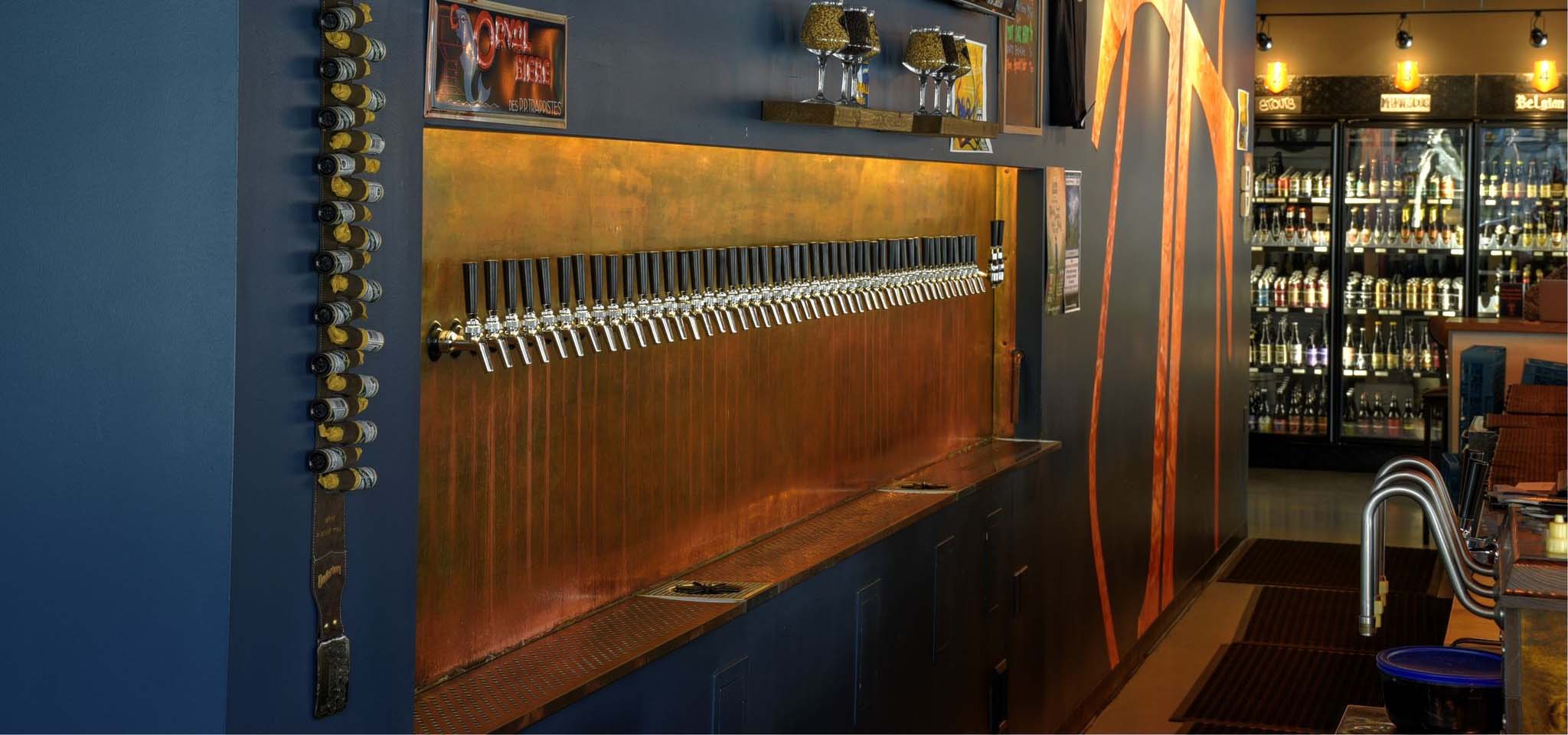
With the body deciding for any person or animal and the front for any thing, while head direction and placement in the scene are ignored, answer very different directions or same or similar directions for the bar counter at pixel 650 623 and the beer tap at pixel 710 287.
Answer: same or similar directions

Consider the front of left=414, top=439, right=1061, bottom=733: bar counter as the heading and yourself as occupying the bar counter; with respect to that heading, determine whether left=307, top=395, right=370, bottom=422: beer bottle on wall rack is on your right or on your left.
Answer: on your right

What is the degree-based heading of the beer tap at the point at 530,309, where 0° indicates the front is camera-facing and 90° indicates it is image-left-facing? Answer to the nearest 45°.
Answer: approximately 315°

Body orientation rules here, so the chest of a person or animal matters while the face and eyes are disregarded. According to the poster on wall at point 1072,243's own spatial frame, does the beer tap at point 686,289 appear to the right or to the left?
on its right

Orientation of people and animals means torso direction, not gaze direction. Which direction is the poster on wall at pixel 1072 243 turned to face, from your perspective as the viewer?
facing the viewer and to the right of the viewer

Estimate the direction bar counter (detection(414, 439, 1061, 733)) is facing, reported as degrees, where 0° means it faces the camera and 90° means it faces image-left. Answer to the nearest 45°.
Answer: approximately 315°

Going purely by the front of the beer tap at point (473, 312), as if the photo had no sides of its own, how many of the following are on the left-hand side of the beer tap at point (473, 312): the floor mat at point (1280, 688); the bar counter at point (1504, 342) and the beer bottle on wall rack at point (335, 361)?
2

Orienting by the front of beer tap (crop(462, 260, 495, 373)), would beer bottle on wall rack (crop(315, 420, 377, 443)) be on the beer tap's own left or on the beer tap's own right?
on the beer tap's own right

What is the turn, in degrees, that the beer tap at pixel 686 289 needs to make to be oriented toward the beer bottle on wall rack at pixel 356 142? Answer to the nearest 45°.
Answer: approximately 45° to its right

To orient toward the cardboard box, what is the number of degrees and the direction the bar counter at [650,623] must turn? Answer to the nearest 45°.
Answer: approximately 90° to its left

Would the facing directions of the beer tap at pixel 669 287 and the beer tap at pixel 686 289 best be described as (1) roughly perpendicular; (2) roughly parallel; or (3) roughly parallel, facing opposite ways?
roughly parallel

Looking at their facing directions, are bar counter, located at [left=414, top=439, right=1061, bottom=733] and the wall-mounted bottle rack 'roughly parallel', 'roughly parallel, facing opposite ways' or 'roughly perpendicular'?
roughly parallel
